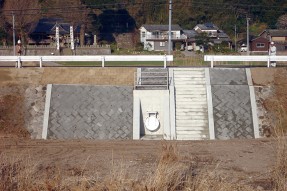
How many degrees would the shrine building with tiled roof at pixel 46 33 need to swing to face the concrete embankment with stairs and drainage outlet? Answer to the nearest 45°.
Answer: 0° — it already faces it

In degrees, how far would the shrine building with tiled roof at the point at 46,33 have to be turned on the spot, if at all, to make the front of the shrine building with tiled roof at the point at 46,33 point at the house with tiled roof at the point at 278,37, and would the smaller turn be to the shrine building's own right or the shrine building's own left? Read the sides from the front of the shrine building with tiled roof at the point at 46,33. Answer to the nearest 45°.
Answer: approximately 90° to the shrine building's own left

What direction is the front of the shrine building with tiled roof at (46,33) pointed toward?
toward the camera

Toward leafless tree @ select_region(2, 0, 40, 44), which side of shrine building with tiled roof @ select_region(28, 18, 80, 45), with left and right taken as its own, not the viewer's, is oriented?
right

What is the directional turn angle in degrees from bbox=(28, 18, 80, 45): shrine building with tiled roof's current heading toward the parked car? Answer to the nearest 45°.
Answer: approximately 90° to its left

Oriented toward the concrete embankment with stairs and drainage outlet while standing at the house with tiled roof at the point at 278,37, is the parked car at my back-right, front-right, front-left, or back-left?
front-right

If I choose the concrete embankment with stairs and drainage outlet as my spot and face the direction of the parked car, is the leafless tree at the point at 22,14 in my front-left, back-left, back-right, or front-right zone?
front-left

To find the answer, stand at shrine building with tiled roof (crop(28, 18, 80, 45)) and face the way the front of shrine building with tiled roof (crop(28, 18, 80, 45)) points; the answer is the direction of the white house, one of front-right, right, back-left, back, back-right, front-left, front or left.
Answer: left
